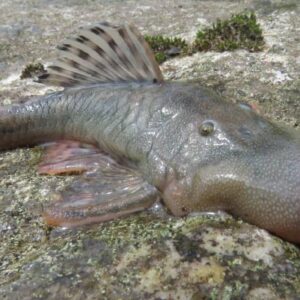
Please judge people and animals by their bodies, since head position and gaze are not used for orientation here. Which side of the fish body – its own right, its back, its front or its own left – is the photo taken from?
right

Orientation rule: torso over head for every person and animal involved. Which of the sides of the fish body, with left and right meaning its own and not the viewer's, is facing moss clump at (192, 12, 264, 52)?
left

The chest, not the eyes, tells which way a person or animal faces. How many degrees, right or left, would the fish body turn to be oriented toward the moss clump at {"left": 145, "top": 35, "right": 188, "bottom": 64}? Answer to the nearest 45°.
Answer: approximately 90° to its left

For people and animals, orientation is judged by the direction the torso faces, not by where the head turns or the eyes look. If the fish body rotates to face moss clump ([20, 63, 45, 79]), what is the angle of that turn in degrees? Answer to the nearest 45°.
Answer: approximately 135° to its left
